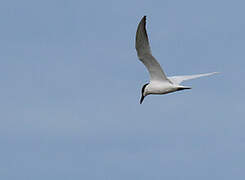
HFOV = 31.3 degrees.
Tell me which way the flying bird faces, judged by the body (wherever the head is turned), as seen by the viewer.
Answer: to the viewer's left
